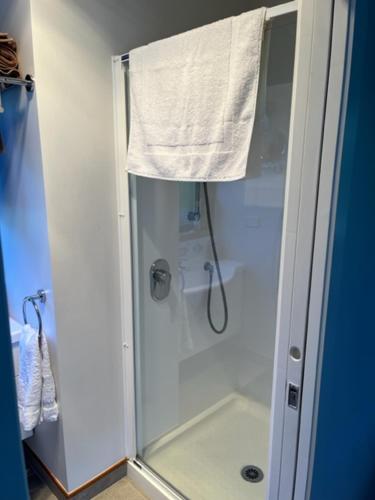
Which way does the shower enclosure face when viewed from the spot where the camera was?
facing the viewer and to the left of the viewer
